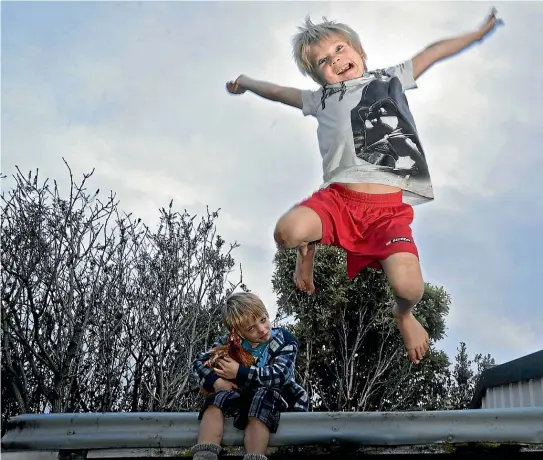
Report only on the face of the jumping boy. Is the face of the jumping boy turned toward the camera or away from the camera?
toward the camera

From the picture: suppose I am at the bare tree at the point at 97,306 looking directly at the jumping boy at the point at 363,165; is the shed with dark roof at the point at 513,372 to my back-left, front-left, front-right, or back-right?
front-left

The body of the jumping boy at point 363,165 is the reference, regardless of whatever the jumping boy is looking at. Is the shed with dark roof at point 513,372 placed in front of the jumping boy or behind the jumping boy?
behind

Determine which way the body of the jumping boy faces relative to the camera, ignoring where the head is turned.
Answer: toward the camera
